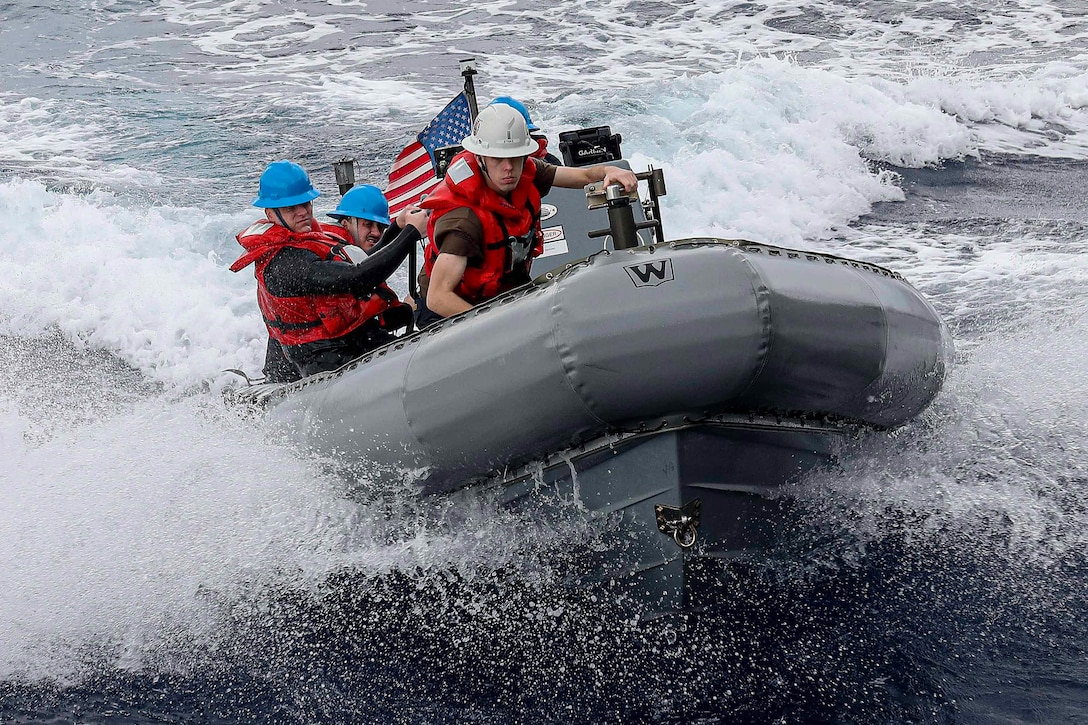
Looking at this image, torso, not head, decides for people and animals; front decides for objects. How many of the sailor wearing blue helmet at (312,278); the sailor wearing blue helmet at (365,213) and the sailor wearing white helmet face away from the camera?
0

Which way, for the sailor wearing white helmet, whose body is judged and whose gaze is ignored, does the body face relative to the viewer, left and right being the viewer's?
facing the viewer and to the right of the viewer

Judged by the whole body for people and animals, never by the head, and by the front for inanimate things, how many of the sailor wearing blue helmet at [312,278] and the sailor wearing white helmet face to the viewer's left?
0

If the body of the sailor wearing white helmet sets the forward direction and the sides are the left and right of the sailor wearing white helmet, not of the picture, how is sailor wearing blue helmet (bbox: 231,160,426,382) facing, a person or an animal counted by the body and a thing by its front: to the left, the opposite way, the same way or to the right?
the same way

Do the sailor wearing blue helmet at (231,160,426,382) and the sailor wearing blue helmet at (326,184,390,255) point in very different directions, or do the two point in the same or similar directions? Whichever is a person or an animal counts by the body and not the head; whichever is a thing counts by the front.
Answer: same or similar directions

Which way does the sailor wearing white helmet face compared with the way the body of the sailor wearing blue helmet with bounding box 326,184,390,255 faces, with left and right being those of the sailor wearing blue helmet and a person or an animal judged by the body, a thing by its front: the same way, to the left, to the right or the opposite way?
the same way

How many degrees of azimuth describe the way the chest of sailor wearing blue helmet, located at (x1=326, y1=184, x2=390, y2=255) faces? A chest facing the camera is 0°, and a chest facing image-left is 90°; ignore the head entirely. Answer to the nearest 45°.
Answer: approximately 315°

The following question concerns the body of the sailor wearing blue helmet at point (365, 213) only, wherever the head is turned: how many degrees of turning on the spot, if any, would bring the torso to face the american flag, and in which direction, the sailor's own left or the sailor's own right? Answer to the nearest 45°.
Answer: approximately 135° to the sailor's own left

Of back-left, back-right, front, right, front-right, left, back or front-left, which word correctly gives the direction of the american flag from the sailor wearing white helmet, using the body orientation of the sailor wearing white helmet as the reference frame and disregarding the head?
back-left

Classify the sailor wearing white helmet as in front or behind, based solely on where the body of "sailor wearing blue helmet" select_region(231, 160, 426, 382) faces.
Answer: in front
